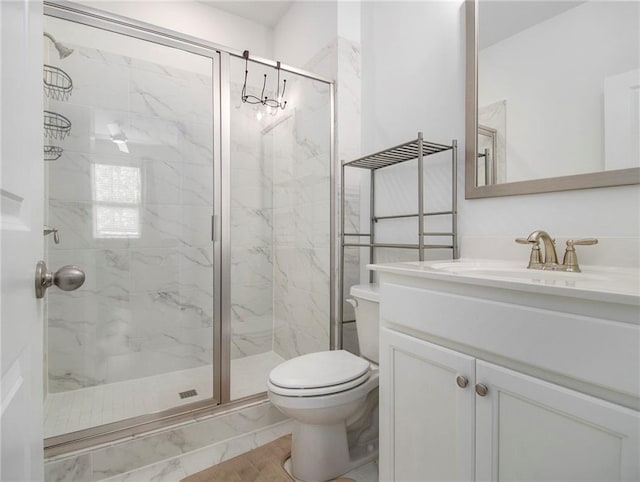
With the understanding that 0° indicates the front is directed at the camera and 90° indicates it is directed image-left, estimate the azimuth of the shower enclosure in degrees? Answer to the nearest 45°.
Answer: approximately 315°

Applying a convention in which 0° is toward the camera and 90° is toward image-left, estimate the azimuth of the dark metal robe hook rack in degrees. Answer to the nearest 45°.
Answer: approximately 315°

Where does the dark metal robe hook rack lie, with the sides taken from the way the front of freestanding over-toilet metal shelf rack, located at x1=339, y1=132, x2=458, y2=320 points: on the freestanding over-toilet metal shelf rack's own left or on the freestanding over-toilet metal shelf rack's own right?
on the freestanding over-toilet metal shelf rack's own right

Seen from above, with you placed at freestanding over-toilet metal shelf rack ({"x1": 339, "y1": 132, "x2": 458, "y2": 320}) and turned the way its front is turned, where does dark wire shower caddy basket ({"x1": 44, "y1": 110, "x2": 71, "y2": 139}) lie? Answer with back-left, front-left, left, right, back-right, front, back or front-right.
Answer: front-right

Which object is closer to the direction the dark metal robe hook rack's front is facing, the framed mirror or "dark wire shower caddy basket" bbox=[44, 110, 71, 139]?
the framed mirror

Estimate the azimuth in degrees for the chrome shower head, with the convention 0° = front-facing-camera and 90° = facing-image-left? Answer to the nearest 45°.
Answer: approximately 270°

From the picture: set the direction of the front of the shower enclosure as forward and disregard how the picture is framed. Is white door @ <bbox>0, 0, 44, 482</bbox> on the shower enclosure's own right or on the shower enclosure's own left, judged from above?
on the shower enclosure's own right

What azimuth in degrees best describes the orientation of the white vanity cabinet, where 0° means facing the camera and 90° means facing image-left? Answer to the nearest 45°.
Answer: approximately 45°

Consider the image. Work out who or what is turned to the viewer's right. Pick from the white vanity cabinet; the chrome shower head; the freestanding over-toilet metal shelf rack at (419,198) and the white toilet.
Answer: the chrome shower head

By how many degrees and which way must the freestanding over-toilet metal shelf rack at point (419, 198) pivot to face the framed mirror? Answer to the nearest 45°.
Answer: approximately 90° to its left
